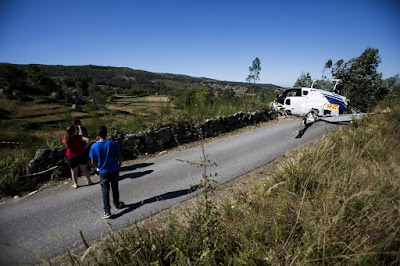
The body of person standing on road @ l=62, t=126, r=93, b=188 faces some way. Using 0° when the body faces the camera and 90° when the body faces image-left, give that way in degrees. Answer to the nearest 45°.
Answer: approximately 225°

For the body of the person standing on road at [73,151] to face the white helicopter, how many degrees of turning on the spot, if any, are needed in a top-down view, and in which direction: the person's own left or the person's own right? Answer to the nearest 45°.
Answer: approximately 45° to the person's own right

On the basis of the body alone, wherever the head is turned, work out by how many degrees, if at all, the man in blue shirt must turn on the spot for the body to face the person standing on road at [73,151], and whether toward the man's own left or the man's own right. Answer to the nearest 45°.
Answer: approximately 45° to the man's own left

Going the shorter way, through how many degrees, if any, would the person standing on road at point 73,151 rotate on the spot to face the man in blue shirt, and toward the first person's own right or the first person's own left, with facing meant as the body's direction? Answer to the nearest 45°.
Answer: approximately 135° to the first person's own right

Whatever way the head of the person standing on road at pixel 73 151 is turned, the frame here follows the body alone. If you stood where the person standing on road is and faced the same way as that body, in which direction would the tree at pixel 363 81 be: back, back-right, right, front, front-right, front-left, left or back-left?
front-right

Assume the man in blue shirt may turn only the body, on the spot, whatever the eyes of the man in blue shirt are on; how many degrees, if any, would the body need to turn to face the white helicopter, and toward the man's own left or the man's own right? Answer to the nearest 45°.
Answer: approximately 90° to the man's own right

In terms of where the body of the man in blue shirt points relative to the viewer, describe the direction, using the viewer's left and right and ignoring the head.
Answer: facing away from the viewer

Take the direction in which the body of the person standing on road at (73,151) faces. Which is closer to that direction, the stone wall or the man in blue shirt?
the stone wall

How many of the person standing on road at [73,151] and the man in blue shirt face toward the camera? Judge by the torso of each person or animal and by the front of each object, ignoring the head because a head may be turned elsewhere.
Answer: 0
